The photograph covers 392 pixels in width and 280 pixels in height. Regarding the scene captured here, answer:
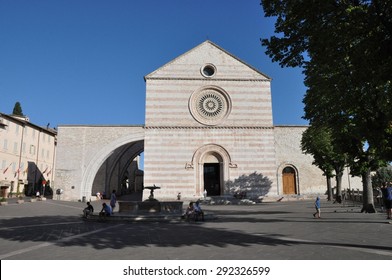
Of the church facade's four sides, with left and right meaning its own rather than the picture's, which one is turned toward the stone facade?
right

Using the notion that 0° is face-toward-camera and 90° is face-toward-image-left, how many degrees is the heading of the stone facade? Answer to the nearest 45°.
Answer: approximately 315°

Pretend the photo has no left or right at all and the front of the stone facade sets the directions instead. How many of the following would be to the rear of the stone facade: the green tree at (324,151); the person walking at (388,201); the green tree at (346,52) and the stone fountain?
0

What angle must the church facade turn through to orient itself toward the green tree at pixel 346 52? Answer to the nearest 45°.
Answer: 0° — it already faces it

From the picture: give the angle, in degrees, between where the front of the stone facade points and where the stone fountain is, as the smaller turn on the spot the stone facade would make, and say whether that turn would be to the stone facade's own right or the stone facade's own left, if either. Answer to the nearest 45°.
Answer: approximately 45° to the stone facade's own right

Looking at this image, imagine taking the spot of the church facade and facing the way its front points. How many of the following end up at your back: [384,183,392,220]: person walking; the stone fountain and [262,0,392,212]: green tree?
0

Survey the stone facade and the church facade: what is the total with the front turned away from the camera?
0

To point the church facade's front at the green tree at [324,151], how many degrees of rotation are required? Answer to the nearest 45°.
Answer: approximately 45° to its left

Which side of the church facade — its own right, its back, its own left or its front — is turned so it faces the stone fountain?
front

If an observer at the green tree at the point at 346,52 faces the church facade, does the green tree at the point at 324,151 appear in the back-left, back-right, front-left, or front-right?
front-right

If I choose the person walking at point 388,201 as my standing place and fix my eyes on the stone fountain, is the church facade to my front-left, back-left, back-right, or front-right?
front-right

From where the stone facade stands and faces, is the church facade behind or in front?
in front

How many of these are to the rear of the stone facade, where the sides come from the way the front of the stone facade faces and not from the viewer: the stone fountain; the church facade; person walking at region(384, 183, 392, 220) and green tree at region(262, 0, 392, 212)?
0

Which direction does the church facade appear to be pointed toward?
toward the camera
